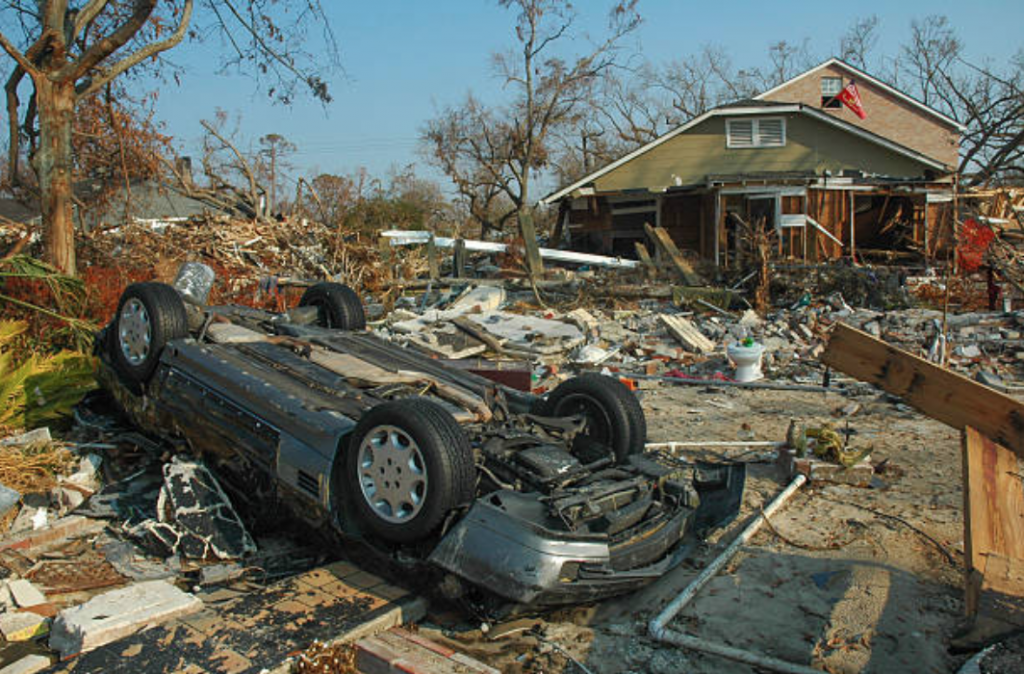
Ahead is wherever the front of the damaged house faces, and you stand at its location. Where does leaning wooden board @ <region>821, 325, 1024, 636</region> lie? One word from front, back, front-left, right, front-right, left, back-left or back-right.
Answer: front

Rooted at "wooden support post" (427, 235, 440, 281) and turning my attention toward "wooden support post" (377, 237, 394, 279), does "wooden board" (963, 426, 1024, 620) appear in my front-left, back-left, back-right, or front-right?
back-left

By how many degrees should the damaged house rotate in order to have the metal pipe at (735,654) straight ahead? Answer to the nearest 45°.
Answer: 0° — it already faces it

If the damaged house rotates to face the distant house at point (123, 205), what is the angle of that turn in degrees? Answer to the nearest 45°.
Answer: approximately 45° to its right

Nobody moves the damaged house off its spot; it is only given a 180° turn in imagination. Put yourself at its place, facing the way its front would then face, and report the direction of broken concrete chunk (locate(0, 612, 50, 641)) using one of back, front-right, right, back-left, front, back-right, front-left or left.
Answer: back

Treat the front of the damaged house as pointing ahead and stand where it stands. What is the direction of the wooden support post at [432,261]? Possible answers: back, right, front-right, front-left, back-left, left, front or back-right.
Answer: front-right

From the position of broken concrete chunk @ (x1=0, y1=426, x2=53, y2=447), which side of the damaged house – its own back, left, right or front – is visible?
front

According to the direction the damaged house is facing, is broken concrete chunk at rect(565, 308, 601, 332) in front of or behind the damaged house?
in front

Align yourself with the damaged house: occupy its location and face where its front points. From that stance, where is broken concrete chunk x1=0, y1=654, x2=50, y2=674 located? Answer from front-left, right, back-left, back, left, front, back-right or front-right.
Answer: front

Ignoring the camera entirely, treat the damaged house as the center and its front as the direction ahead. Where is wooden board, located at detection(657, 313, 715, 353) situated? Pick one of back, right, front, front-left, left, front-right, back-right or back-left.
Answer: front

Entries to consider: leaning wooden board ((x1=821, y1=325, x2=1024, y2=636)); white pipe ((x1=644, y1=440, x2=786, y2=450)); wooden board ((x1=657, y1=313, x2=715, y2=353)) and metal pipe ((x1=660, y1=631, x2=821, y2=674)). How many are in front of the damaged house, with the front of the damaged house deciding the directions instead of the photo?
4

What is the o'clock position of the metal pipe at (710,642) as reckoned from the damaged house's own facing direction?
The metal pipe is roughly at 12 o'clock from the damaged house.

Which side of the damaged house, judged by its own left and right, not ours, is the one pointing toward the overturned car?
front

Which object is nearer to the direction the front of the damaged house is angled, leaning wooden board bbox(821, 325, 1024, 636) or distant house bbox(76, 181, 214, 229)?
the leaning wooden board

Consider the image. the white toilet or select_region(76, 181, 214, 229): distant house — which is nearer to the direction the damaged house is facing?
the white toilet

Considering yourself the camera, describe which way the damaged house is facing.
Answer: facing the viewer

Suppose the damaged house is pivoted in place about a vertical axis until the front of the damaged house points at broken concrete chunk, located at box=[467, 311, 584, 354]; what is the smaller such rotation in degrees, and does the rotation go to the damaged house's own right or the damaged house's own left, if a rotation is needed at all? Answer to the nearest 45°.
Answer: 0° — it already faces it
